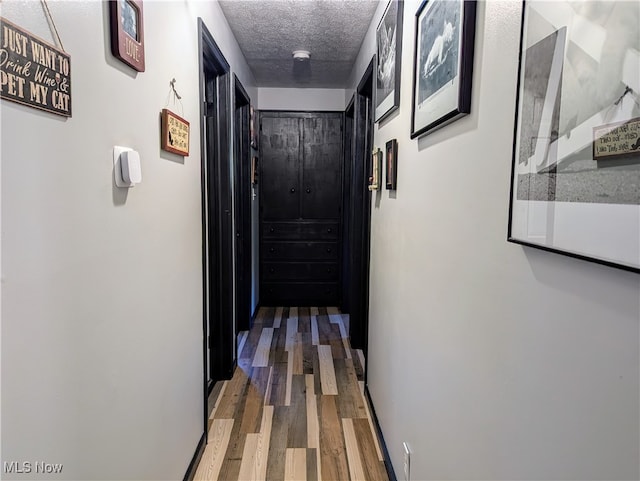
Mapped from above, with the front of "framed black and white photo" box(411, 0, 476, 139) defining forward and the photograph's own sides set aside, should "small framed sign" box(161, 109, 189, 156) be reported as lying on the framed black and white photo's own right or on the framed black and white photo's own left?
on the framed black and white photo's own right

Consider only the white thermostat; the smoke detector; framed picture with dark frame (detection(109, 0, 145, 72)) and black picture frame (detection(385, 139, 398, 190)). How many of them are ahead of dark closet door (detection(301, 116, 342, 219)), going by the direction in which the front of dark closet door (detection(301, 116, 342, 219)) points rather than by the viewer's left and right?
4

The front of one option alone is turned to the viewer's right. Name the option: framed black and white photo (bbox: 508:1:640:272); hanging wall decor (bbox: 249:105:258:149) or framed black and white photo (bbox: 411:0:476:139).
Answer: the hanging wall decor

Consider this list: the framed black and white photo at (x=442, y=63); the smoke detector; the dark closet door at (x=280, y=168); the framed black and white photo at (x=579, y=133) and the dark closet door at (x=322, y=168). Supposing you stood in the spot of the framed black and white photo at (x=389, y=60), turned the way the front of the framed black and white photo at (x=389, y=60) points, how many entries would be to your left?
2

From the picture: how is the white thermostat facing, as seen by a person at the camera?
facing the viewer and to the right of the viewer

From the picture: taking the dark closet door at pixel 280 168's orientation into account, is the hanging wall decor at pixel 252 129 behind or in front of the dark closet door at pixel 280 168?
in front

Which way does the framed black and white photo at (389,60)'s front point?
to the viewer's left

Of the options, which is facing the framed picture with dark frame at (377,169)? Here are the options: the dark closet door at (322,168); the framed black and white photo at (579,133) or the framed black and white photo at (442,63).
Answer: the dark closet door

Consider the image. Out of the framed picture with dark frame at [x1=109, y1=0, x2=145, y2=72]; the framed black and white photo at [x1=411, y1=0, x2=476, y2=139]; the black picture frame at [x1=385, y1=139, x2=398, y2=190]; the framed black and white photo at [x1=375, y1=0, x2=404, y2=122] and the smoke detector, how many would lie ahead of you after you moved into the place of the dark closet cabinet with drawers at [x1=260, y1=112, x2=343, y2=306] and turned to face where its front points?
5

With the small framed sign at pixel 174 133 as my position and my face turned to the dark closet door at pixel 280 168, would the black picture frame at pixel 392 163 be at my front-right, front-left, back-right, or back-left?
front-right

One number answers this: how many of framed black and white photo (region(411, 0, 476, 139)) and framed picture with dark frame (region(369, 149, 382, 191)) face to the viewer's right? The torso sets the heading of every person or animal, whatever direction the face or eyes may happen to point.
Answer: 0

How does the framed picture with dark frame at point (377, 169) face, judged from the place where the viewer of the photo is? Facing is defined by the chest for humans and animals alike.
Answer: facing to the left of the viewer

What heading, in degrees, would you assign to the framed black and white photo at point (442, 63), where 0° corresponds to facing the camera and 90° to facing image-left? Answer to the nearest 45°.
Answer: approximately 45°

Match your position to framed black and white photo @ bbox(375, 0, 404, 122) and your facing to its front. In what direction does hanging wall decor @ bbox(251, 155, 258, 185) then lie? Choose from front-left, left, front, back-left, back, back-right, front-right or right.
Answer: front-right

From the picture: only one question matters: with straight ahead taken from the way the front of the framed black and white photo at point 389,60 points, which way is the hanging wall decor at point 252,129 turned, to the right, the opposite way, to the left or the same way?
the opposite way

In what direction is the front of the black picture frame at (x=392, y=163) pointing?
to the viewer's left

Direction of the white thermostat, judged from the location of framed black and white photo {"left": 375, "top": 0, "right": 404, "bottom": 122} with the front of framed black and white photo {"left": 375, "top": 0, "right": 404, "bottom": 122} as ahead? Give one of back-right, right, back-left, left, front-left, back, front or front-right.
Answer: front-left

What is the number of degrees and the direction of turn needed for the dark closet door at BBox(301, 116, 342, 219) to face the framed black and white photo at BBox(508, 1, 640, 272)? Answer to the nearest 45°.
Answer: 0° — it already faces it

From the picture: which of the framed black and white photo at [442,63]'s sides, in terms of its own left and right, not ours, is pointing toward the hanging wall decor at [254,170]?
right

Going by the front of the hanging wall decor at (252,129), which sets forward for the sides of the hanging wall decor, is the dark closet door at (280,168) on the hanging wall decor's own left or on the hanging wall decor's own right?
on the hanging wall decor's own left

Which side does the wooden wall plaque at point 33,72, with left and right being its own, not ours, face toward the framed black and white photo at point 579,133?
front
